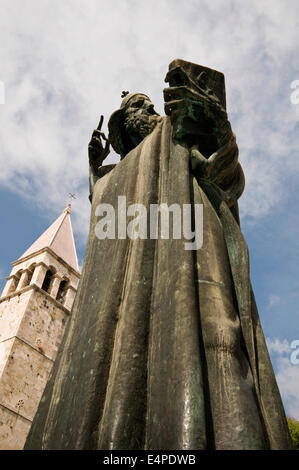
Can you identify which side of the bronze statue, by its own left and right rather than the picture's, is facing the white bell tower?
back

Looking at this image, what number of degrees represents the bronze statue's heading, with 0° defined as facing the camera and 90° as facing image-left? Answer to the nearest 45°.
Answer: approximately 0°
